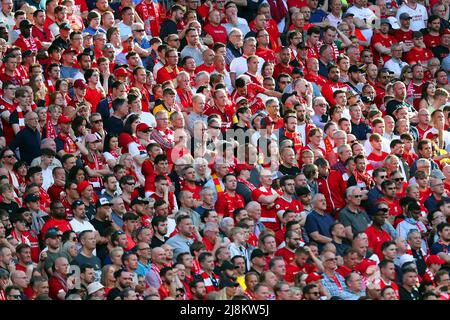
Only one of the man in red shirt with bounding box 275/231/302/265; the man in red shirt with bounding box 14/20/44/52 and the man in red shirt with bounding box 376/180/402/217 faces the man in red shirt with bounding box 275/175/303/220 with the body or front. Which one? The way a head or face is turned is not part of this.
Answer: the man in red shirt with bounding box 14/20/44/52

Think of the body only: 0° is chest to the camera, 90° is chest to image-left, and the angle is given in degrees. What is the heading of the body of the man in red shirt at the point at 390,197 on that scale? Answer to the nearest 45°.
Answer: approximately 315°

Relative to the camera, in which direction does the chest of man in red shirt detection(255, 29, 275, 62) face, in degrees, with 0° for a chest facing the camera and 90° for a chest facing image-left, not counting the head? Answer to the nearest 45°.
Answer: approximately 315°

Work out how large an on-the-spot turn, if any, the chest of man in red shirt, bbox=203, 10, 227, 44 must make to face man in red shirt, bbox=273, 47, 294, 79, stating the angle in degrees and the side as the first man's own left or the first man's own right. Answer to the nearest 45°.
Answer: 0° — they already face them

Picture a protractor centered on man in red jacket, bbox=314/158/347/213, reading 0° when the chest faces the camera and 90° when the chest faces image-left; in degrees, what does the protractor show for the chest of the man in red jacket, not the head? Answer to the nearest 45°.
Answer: approximately 45°

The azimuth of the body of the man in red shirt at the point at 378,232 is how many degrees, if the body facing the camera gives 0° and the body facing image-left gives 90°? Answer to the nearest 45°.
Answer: approximately 315°

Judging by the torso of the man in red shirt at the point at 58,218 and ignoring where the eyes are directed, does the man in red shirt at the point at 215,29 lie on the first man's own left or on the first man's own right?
on the first man's own left

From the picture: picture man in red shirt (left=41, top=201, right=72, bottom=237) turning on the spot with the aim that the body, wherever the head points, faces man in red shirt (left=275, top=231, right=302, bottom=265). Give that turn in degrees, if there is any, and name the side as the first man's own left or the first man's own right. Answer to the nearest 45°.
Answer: approximately 45° to the first man's own left

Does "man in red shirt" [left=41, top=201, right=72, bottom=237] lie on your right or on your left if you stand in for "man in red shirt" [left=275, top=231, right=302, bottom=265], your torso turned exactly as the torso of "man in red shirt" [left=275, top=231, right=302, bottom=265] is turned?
on your right
